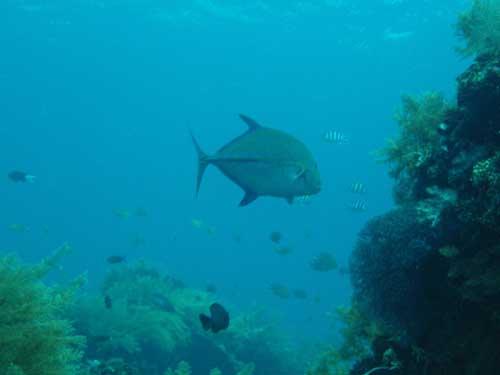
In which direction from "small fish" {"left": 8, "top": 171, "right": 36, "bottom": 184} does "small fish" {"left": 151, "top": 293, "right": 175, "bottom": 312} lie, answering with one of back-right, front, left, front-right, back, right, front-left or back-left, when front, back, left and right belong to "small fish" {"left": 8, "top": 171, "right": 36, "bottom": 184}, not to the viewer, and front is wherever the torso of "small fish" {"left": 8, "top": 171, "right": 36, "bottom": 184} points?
back

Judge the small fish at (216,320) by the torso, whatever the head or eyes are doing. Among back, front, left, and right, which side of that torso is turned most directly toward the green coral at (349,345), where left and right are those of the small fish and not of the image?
front

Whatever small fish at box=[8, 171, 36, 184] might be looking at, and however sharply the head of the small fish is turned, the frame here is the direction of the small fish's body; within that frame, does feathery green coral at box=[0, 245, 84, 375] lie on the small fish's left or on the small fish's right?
on the small fish's left

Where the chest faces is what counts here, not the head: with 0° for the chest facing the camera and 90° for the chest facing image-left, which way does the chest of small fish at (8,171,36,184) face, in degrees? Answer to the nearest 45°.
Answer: approximately 90°

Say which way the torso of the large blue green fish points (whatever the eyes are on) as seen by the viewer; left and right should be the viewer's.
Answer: facing to the right of the viewer

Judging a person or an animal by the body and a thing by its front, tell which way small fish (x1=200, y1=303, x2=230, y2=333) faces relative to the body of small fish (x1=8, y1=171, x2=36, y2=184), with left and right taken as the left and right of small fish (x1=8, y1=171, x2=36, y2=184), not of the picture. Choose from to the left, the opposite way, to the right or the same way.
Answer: the opposite way

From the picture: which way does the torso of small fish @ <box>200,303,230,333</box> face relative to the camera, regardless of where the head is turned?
to the viewer's right

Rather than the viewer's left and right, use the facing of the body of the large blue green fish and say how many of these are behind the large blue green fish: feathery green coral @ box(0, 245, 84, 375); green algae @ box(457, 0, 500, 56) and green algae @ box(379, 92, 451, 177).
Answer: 1

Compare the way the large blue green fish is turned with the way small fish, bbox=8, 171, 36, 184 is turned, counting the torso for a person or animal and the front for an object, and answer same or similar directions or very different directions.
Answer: very different directions

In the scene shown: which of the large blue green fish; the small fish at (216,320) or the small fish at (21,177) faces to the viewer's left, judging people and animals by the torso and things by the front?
the small fish at (21,177)
